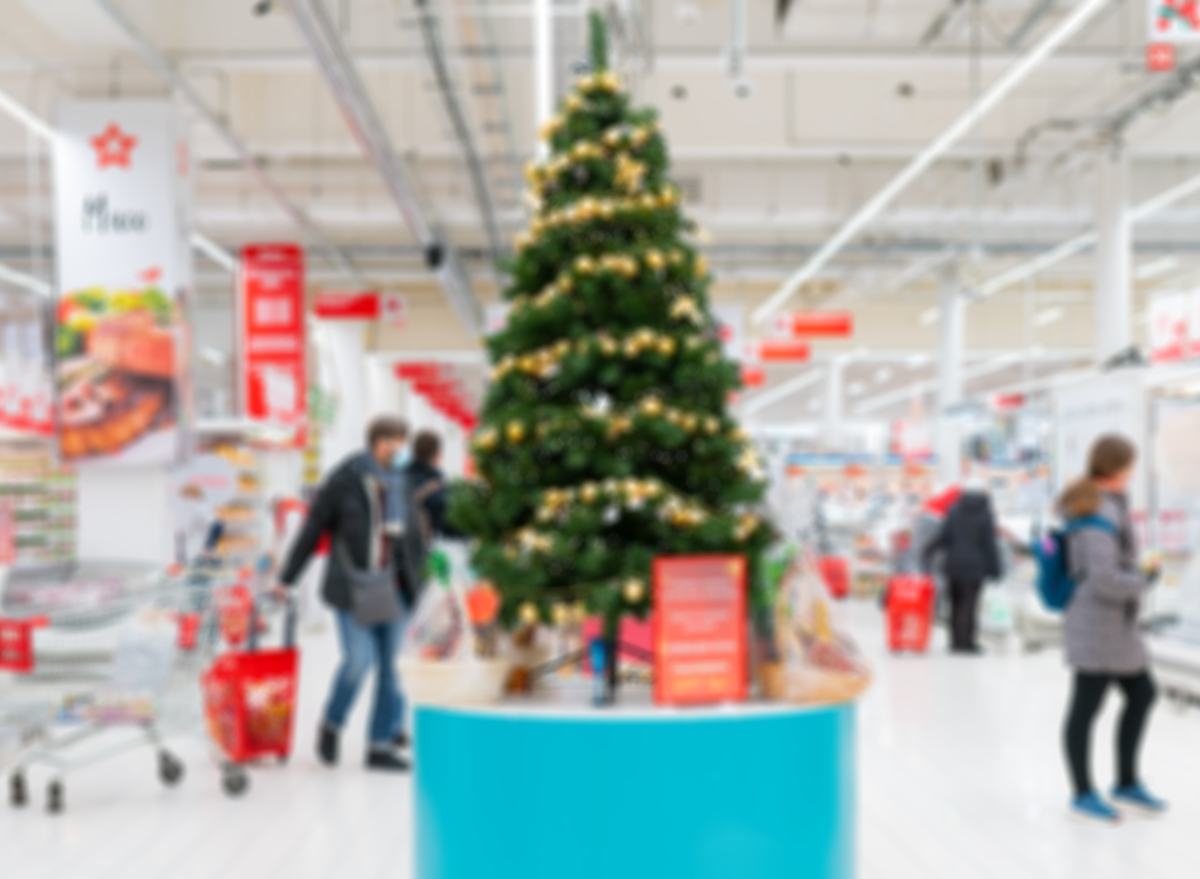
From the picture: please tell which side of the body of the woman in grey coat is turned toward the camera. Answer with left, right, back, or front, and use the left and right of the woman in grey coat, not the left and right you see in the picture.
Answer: right

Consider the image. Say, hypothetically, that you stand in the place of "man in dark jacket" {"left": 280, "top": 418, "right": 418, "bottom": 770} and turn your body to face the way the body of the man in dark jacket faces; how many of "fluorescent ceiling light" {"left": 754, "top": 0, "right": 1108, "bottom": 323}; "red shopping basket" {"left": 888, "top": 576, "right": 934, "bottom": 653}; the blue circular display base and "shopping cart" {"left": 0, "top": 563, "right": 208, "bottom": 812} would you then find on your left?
2

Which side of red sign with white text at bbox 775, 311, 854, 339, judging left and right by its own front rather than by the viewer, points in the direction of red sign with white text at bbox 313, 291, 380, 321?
right

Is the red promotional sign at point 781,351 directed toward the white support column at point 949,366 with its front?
no

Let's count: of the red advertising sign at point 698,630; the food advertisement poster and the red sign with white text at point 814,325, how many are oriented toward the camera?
3

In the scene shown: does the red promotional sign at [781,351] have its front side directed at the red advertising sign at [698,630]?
yes

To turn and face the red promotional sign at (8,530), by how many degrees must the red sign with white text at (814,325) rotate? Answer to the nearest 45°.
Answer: approximately 45° to its right

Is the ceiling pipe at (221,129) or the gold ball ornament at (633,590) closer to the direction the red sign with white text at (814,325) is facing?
the gold ball ornament

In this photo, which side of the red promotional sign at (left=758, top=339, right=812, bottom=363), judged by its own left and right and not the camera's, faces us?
front

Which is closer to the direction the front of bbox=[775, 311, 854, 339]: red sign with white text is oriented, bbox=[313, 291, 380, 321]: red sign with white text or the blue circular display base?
the blue circular display base

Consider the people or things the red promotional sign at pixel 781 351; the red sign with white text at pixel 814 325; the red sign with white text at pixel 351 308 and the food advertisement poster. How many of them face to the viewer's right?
0

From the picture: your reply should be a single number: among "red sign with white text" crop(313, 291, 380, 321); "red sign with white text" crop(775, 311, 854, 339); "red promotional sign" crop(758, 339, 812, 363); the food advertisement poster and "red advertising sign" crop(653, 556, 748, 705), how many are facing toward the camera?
5

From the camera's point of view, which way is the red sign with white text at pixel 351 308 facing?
toward the camera

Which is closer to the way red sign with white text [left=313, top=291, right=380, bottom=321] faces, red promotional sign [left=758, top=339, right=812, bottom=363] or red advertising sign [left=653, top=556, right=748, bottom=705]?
the red advertising sign
